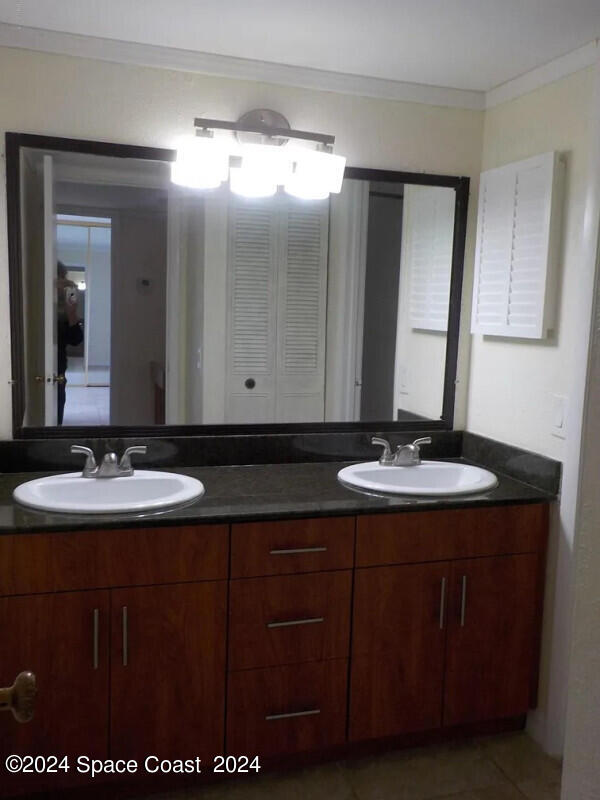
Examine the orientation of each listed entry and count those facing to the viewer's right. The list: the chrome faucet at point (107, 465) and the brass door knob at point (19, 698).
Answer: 1

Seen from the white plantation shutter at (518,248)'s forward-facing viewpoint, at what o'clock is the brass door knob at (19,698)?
The brass door knob is roughly at 11 o'clock from the white plantation shutter.

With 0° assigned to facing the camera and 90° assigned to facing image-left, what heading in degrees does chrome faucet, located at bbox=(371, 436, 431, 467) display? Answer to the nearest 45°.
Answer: approximately 315°

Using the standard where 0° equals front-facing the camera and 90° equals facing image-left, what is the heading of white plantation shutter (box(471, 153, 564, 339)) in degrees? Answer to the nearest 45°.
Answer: approximately 45°

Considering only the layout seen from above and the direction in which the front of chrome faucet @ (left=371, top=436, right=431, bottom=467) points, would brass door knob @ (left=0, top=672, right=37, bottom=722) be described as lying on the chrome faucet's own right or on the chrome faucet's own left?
on the chrome faucet's own right

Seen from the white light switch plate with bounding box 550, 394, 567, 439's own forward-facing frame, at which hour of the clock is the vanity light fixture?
The vanity light fixture is roughly at 1 o'clock from the white light switch plate.
